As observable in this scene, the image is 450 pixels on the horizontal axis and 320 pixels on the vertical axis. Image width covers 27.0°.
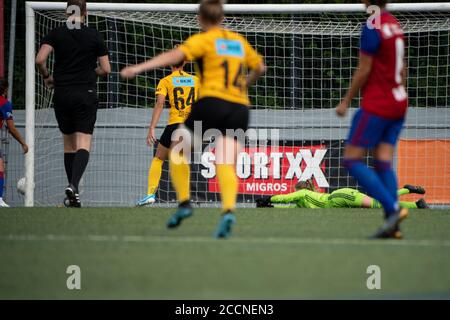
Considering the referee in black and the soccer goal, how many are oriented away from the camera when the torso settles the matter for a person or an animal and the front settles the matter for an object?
1

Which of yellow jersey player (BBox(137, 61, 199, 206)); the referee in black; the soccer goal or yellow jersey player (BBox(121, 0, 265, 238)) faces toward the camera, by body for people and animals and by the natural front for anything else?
the soccer goal

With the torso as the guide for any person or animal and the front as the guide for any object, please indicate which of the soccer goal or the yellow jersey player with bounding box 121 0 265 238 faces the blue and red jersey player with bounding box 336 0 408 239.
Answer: the soccer goal

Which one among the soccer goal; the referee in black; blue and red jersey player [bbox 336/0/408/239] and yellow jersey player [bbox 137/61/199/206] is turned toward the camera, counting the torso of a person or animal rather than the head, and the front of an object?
the soccer goal

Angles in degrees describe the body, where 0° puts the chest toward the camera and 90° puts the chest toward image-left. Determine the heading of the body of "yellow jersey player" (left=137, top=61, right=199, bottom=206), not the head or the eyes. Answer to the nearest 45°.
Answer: approximately 135°

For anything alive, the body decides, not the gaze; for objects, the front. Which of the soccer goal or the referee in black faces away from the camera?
the referee in black

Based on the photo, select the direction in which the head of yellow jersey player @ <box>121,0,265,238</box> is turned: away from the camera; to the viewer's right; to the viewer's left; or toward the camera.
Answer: away from the camera

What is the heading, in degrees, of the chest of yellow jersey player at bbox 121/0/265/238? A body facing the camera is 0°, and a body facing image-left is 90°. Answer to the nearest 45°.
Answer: approximately 135°

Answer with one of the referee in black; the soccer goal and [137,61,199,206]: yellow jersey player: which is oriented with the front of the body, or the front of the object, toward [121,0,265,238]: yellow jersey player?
the soccer goal

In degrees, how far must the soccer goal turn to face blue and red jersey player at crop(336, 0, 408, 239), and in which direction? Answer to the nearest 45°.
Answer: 0° — it already faces them

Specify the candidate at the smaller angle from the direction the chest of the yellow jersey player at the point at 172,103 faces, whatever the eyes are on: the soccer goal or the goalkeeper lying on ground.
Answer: the soccer goal

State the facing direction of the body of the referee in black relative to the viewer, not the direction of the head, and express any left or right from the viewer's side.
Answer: facing away from the viewer

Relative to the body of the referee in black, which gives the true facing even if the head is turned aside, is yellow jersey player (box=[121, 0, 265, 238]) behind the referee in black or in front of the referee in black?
behind
